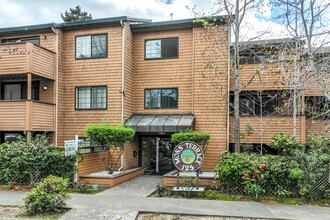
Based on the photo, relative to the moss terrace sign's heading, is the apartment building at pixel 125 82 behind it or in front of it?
behind

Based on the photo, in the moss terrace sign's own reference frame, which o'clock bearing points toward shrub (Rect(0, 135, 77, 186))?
The shrub is roughly at 3 o'clock from the moss terrace sign.

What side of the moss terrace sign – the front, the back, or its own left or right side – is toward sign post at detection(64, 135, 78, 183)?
right

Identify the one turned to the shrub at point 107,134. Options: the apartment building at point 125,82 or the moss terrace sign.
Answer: the apartment building

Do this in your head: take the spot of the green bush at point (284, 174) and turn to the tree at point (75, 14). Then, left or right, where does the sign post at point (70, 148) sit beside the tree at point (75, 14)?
left

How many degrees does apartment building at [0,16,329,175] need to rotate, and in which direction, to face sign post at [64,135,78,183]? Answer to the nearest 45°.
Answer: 0° — it already faces it

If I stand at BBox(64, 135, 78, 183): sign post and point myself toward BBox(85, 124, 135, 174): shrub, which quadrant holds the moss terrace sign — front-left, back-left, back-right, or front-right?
front-right

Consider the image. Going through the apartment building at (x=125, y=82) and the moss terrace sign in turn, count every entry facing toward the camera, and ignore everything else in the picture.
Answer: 2

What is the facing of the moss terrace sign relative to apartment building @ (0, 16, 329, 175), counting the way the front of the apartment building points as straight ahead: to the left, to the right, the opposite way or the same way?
the same way

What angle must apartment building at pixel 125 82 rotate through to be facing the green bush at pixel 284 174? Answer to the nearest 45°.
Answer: approximately 45° to its left

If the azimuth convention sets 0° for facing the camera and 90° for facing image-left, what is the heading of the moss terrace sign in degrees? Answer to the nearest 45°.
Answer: approximately 0°

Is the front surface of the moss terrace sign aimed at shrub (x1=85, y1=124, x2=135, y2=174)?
no

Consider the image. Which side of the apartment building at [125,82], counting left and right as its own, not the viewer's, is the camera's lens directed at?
front

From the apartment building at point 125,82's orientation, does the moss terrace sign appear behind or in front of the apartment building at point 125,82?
in front

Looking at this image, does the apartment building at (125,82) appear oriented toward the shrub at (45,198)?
yes

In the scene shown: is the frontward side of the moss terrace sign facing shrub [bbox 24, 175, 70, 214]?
no

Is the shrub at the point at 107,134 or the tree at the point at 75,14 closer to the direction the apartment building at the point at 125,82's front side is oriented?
the shrub

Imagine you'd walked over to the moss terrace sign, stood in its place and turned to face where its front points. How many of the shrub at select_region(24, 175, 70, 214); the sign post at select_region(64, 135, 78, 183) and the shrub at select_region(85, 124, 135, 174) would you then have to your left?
0
